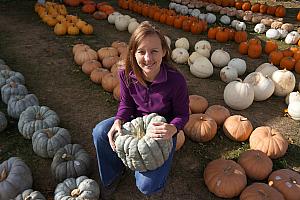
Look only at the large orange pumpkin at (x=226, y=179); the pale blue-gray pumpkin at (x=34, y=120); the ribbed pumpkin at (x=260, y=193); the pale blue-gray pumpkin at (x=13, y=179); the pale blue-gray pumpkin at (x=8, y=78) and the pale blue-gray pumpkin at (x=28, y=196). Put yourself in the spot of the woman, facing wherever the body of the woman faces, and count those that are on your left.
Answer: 2

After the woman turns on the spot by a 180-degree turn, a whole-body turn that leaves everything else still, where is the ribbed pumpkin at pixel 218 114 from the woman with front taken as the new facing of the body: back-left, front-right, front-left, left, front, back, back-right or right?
front-right

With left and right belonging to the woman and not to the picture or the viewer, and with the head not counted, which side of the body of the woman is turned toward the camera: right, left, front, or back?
front

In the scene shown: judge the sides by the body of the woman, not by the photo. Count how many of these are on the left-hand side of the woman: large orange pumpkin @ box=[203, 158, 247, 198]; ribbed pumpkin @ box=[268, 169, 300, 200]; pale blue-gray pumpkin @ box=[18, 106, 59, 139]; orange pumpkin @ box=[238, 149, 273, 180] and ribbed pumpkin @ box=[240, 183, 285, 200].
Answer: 4

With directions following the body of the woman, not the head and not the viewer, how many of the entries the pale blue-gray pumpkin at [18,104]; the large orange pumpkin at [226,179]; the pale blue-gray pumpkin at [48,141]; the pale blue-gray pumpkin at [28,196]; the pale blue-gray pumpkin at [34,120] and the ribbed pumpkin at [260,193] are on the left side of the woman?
2

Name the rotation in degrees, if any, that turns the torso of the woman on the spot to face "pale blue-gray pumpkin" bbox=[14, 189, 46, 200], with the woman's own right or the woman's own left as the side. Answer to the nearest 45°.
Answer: approximately 90° to the woman's own right

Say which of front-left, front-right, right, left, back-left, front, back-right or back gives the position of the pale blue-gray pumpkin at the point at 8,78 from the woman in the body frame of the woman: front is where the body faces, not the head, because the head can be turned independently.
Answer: back-right

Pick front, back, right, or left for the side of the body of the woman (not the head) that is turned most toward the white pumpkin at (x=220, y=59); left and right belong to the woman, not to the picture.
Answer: back

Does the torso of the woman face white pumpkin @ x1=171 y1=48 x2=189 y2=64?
no

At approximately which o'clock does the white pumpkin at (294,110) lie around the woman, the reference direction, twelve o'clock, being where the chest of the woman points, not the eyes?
The white pumpkin is roughly at 8 o'clock from the woman.

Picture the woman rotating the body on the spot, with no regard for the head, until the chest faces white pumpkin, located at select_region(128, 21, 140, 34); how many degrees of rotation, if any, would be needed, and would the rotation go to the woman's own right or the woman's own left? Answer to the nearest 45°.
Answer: approximately 180°

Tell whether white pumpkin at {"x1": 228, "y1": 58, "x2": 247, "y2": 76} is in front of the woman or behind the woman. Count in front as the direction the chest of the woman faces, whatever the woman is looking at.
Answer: behind

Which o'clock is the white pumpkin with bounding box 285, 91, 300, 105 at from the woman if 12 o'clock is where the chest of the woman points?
The white pumpkin is roughly at 8 o'clock from the woman.

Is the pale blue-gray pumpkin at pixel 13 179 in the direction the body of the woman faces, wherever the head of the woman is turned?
no

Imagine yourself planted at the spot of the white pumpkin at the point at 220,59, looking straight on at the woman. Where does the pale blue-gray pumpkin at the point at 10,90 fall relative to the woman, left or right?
right

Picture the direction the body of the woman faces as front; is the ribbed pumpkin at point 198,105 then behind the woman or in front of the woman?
behind

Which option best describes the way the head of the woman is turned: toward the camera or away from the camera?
toward the camera

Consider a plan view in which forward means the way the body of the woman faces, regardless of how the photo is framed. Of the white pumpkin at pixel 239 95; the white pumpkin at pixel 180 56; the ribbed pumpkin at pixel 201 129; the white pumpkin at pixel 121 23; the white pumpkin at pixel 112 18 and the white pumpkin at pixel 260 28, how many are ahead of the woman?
0

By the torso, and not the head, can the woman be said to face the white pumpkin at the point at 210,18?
no

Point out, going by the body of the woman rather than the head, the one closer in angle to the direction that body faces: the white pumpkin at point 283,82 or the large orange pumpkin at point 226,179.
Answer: the large orange pumpkin

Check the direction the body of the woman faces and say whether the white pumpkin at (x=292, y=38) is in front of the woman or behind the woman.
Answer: behind
